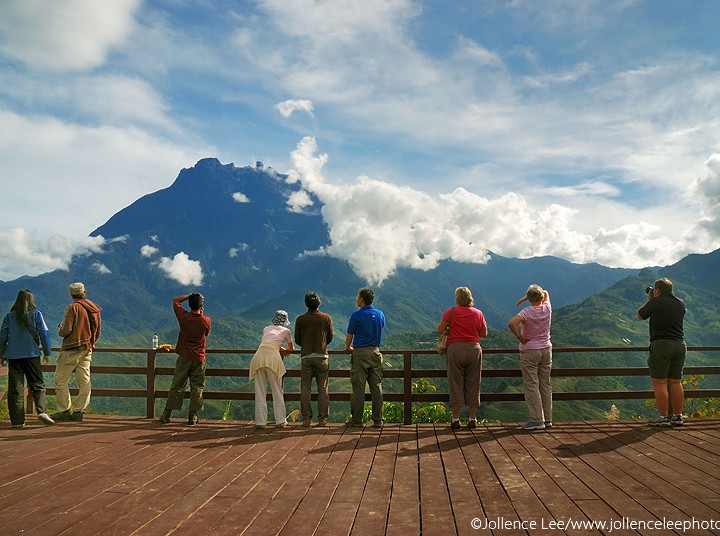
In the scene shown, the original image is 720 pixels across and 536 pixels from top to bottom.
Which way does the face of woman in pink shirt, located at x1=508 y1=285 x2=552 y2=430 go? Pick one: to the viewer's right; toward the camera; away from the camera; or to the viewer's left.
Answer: away from the camera

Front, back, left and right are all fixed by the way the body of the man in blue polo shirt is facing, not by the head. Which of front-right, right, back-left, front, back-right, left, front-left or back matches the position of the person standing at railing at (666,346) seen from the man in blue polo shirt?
back-right

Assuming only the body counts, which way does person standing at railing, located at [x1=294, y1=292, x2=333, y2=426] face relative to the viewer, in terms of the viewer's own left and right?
facing away from the viewer

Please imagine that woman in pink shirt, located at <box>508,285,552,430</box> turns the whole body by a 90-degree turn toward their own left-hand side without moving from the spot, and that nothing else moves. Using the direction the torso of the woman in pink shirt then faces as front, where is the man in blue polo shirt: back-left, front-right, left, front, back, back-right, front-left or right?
front-right

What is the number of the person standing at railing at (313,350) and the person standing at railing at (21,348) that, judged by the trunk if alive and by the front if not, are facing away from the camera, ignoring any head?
2

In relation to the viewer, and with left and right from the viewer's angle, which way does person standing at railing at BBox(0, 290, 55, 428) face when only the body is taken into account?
facing away from the viewer

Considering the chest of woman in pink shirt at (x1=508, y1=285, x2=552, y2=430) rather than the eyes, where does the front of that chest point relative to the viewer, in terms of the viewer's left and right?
facing away from the viewer and to the left of the viewer

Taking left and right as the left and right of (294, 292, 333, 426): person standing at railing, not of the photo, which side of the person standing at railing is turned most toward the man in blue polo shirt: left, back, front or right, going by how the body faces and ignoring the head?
right

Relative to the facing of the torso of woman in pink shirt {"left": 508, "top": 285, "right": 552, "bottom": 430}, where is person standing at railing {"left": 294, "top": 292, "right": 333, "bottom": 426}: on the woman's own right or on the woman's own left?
on the woman's own left

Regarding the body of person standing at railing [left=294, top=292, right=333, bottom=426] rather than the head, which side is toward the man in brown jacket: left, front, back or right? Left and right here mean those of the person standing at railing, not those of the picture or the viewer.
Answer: left

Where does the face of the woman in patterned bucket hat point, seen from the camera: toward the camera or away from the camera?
away from the camera

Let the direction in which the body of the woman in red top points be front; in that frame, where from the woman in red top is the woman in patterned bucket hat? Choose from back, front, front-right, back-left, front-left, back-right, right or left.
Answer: left

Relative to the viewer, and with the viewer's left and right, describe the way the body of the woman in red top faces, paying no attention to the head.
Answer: facing away from the viewer

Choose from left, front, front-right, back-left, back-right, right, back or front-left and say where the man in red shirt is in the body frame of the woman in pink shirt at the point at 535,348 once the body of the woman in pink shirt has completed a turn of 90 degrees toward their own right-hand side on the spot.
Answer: back-left
